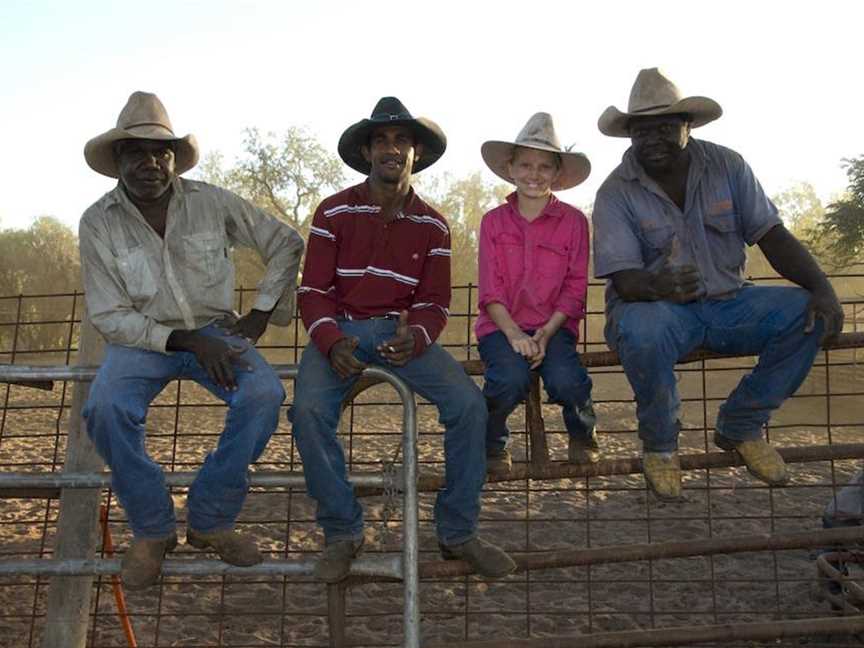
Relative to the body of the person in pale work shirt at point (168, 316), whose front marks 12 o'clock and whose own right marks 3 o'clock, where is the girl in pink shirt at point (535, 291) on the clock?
The girl in pink shirt is roughly at 9 o'clock from the person in pale work shirt.

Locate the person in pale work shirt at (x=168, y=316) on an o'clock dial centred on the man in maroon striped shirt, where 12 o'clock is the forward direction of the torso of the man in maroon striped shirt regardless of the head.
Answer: The person in pale work shirt is roughly at 3 o'clock from the man in maroon striped shirt.

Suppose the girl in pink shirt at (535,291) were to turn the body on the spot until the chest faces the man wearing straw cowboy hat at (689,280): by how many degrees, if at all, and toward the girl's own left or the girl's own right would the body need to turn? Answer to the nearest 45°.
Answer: approximately 90° to the girl's own left

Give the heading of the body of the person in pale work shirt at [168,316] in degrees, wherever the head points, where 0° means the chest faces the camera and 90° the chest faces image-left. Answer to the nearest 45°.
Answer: approximately 0°

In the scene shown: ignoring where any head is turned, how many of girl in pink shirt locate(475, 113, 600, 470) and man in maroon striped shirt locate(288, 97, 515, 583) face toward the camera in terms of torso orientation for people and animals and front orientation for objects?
2

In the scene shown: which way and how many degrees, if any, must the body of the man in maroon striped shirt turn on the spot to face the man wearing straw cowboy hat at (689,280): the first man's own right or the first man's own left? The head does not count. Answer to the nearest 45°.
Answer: approximately 90° to the first man's own left

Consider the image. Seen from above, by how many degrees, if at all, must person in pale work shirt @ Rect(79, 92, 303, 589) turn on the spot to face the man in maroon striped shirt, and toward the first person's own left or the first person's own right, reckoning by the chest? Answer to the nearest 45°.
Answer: approximately 90° to the first person's own left

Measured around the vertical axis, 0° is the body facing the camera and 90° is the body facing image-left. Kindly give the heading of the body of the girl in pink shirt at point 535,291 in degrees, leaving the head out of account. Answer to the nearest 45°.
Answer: approximately 0°

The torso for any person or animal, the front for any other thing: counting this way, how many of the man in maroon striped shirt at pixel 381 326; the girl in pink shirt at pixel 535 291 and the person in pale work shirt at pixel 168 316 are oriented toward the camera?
3

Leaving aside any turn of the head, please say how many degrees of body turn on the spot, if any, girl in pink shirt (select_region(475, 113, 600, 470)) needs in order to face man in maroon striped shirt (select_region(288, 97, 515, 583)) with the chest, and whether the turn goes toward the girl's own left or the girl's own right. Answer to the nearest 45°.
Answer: approximately 45° to the girl's own right

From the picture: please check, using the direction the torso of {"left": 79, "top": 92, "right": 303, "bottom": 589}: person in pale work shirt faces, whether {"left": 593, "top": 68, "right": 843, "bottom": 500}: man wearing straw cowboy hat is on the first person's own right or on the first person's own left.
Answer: on the first person's own left
